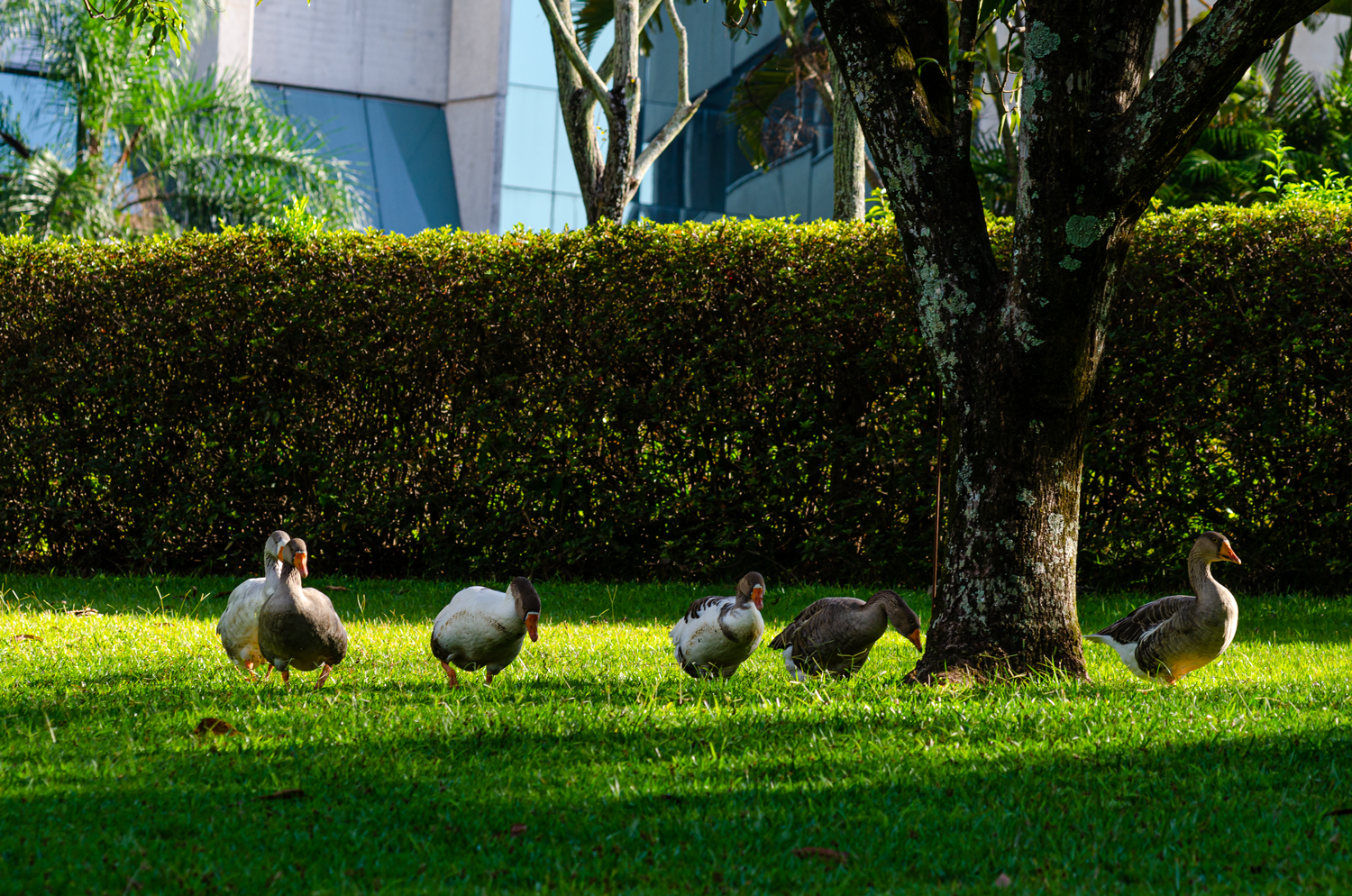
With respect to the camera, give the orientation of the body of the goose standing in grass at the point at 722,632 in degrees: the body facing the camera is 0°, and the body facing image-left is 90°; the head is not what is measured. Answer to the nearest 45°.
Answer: approximately 315°

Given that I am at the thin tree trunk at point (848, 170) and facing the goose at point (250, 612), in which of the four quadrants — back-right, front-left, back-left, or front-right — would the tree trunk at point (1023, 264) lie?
front-left

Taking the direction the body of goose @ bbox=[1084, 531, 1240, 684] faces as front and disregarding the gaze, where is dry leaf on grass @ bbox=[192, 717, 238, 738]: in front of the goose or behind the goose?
behind

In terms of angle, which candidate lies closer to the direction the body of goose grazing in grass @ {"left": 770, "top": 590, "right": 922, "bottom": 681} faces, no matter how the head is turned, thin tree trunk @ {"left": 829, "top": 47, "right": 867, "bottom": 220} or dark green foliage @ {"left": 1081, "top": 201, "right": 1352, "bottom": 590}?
the dark green foliage

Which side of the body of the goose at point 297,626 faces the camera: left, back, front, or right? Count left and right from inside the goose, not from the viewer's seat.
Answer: front

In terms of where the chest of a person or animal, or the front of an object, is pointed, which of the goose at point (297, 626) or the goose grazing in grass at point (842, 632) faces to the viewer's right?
the goose grazing in grass

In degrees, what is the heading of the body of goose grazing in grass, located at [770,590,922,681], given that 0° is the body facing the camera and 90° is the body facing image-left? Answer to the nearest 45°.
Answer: approximately 270°

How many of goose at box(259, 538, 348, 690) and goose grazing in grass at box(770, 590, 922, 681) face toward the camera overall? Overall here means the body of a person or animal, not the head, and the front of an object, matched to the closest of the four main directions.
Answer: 1

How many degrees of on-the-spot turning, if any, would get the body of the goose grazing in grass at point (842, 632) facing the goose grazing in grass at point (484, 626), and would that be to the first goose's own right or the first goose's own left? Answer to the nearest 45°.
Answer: approximately 180°

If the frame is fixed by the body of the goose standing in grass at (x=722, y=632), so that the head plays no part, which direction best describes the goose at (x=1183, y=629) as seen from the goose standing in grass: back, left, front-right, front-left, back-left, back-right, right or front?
front-left

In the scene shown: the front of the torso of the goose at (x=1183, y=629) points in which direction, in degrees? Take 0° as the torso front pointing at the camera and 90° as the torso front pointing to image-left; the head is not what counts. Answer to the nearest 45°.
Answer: approximately 270°

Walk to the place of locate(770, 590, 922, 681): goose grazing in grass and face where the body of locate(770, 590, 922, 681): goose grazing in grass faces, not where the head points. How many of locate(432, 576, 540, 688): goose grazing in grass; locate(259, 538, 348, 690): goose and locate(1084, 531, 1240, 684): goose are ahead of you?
1

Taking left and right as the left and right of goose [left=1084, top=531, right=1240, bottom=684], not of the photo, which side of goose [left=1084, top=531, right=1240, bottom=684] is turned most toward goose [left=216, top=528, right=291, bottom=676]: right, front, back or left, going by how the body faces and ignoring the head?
back
